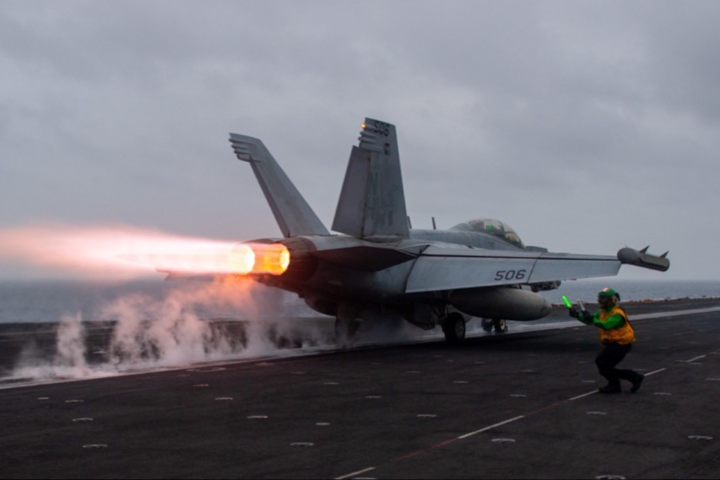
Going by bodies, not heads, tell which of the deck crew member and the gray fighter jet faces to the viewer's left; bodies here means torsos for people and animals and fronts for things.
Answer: the deck crew member

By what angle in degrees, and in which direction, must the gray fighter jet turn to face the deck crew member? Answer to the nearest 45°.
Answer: approximately 90° to its right

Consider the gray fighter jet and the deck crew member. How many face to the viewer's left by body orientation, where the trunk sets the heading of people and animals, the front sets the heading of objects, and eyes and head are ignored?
1

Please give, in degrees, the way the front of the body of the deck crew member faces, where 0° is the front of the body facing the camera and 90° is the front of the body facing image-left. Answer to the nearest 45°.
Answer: approximately 90°

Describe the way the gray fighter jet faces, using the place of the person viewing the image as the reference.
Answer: facing away from the viewer and to the right of the viewer

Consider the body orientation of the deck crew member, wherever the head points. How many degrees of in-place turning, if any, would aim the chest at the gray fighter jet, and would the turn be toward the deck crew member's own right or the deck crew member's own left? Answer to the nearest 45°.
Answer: approximately 45° to the deck crew member's own right
